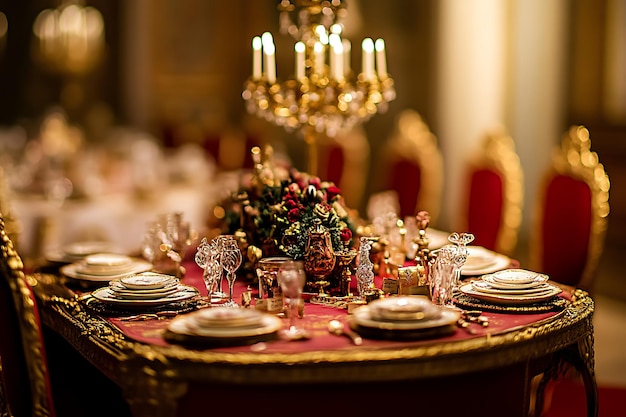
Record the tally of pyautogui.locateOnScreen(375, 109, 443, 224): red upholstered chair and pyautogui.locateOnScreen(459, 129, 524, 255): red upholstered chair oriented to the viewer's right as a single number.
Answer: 0

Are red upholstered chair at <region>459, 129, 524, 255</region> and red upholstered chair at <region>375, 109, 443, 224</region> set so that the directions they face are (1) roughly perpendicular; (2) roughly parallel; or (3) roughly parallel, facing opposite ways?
roughly parallel

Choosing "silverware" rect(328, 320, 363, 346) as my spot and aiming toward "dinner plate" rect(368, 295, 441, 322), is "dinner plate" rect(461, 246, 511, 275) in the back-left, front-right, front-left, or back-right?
front-left

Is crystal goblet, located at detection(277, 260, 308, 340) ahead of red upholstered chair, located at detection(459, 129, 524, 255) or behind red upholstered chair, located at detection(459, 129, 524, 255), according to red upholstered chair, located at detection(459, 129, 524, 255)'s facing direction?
ahead

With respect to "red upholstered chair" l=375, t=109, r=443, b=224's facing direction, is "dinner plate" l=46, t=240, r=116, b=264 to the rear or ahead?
ahead

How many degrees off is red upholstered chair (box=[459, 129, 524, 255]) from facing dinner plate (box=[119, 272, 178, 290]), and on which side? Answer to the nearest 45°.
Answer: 0° — it already faces it

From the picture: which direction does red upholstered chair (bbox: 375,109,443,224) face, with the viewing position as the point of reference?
facing the viewer and to the left of the viewer

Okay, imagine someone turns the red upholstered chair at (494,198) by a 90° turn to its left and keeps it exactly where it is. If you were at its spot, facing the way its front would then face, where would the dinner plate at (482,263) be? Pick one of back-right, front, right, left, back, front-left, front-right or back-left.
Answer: front-right

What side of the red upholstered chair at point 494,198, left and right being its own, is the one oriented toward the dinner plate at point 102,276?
front

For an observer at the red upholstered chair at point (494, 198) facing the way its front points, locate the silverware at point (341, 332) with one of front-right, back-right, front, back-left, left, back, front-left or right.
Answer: front-left

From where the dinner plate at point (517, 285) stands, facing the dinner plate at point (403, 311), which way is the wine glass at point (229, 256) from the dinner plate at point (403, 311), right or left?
right

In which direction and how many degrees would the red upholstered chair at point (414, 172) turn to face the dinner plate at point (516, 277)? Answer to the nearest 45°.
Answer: approximately 45° to its left

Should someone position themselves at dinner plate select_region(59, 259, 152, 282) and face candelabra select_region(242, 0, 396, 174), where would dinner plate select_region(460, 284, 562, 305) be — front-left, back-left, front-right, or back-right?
front-right
